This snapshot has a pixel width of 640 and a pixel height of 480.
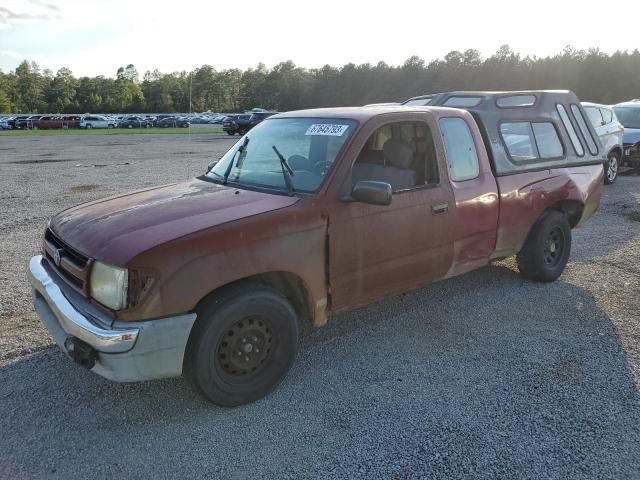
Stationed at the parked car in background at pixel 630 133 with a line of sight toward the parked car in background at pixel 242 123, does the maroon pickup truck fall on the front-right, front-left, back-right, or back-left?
back-left

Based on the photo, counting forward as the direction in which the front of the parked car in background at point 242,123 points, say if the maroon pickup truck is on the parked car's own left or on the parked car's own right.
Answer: on the parked car's own left

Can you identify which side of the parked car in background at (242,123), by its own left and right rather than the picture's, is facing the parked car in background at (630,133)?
left

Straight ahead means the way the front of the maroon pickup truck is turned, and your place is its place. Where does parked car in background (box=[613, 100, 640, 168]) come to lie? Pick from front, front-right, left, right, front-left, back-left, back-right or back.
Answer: back

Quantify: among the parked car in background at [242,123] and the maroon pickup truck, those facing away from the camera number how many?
0

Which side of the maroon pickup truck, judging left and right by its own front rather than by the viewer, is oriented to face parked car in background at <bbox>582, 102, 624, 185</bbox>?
back

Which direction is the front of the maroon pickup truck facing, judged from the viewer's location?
facing the viewer and to the left of the viewer

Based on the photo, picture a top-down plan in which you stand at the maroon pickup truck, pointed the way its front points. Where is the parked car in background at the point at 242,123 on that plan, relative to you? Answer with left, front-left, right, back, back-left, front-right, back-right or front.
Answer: back-right
